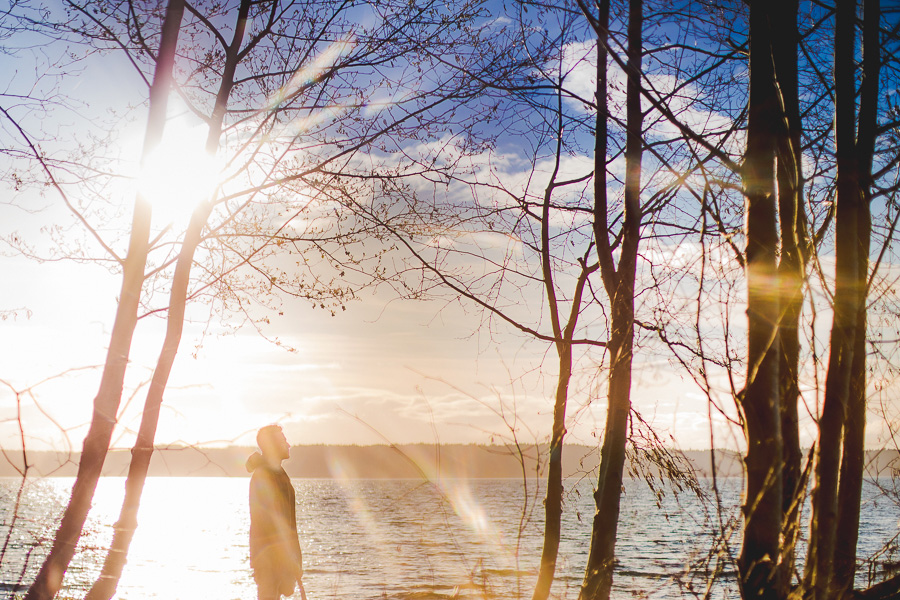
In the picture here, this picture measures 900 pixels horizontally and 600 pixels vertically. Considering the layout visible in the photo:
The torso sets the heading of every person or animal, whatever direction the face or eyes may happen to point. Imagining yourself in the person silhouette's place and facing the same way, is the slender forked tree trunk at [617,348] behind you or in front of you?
in front

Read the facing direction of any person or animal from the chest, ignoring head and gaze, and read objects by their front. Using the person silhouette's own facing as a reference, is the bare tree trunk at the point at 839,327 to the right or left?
on its right

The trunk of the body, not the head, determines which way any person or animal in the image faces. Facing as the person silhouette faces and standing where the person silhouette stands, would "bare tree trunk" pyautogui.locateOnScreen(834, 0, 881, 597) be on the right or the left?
on its right

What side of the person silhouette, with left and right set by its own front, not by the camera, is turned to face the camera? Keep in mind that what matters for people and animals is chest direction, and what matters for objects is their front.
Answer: right

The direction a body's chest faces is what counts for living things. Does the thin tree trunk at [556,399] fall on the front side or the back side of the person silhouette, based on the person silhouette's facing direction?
on the front side
